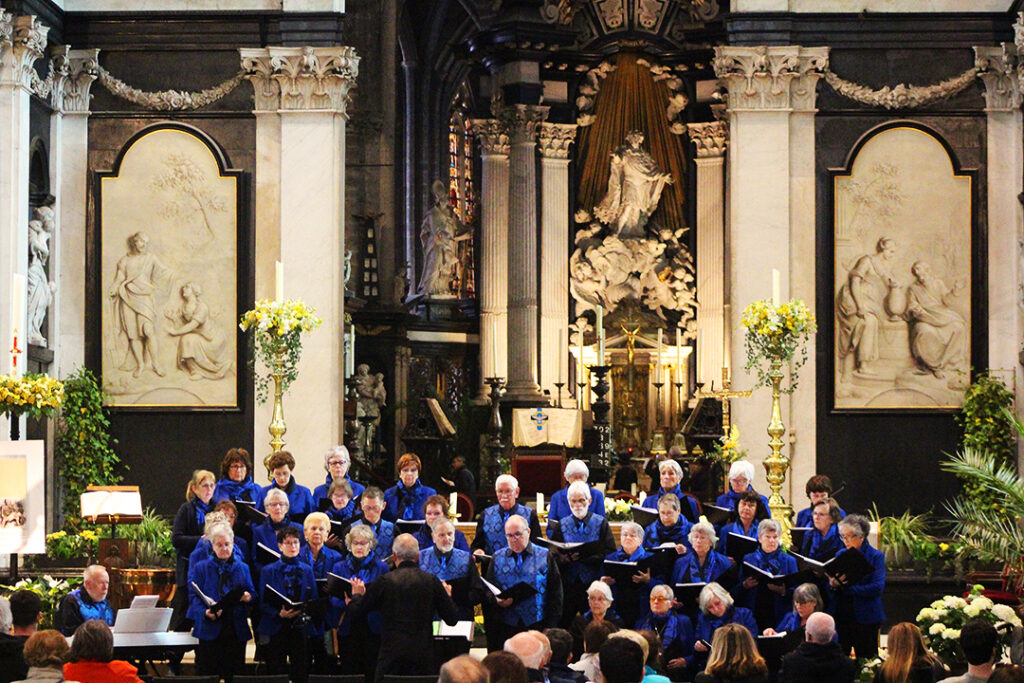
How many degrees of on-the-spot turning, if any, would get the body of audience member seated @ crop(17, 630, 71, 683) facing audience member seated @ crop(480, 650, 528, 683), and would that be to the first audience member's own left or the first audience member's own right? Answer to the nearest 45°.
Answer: approximately 135° to the first audience member's own right

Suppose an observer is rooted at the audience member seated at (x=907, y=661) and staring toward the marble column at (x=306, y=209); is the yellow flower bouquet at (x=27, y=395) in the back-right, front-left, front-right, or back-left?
front-left

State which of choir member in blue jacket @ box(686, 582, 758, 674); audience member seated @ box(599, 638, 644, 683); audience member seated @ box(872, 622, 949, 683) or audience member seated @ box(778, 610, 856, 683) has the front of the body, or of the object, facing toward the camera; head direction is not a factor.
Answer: the choir member in blue jacket

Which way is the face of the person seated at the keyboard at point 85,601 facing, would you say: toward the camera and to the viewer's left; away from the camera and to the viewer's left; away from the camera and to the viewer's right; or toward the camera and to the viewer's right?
toward the camera and to the viewer's right

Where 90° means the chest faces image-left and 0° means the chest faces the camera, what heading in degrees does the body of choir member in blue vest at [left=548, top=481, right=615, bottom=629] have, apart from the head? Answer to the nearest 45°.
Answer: approximately 0°

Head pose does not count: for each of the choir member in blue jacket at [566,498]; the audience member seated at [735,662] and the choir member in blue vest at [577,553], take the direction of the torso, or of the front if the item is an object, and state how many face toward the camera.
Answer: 2

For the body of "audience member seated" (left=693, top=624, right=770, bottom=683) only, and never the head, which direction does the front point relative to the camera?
away from the camera

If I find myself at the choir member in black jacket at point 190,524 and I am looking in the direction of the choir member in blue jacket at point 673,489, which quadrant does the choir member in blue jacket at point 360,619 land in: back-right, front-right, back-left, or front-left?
front-right

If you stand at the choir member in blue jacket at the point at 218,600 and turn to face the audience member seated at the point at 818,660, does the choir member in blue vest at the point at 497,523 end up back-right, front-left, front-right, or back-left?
front-left

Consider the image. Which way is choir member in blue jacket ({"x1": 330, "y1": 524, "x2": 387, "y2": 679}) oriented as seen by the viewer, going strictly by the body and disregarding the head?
toward the camera

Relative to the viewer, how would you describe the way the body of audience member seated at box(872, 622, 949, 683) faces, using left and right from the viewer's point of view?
facing away from the viewer

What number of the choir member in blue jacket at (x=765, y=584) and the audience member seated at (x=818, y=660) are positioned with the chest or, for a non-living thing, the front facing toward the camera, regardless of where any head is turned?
1

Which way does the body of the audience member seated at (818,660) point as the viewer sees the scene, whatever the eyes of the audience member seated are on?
away from the camera

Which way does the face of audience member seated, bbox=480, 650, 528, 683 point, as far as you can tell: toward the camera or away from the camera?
away from the camera

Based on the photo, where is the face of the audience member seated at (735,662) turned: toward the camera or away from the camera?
away from the camera

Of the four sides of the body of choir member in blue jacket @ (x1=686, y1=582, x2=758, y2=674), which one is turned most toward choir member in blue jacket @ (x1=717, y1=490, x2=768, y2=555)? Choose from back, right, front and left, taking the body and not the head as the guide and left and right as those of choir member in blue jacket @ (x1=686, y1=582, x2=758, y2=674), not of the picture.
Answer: back

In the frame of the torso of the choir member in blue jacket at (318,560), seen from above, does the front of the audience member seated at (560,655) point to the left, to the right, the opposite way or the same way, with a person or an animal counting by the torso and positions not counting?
the opposite way

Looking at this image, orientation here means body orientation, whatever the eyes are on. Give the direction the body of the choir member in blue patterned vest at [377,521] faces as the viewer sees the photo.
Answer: toward the camera

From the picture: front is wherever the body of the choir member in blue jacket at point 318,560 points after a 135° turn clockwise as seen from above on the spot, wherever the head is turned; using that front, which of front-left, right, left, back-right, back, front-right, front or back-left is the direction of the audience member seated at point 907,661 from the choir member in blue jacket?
back
